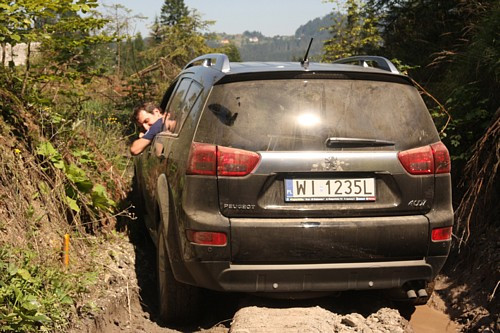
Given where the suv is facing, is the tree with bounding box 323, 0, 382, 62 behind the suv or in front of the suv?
in front

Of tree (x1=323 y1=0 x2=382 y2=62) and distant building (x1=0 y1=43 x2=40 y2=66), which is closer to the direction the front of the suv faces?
the tree

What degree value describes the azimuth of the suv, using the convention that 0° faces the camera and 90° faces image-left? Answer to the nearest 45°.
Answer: approximately 180°

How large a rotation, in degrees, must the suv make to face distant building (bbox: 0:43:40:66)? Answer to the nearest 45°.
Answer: approximately 45° to its left
